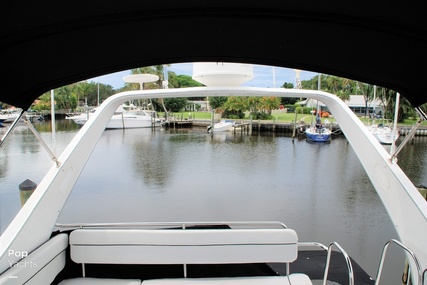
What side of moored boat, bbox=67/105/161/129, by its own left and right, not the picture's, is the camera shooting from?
left

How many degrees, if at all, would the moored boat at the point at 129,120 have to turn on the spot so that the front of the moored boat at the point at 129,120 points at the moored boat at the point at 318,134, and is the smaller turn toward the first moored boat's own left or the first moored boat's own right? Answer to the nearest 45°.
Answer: approximately 135° to the first moored boat's own left

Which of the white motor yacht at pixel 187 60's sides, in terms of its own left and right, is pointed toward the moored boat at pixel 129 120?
back

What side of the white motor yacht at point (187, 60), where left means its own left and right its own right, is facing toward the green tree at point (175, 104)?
back

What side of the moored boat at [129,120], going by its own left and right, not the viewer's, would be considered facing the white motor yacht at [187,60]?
left

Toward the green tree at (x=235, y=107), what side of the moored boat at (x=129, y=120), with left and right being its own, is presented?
back
